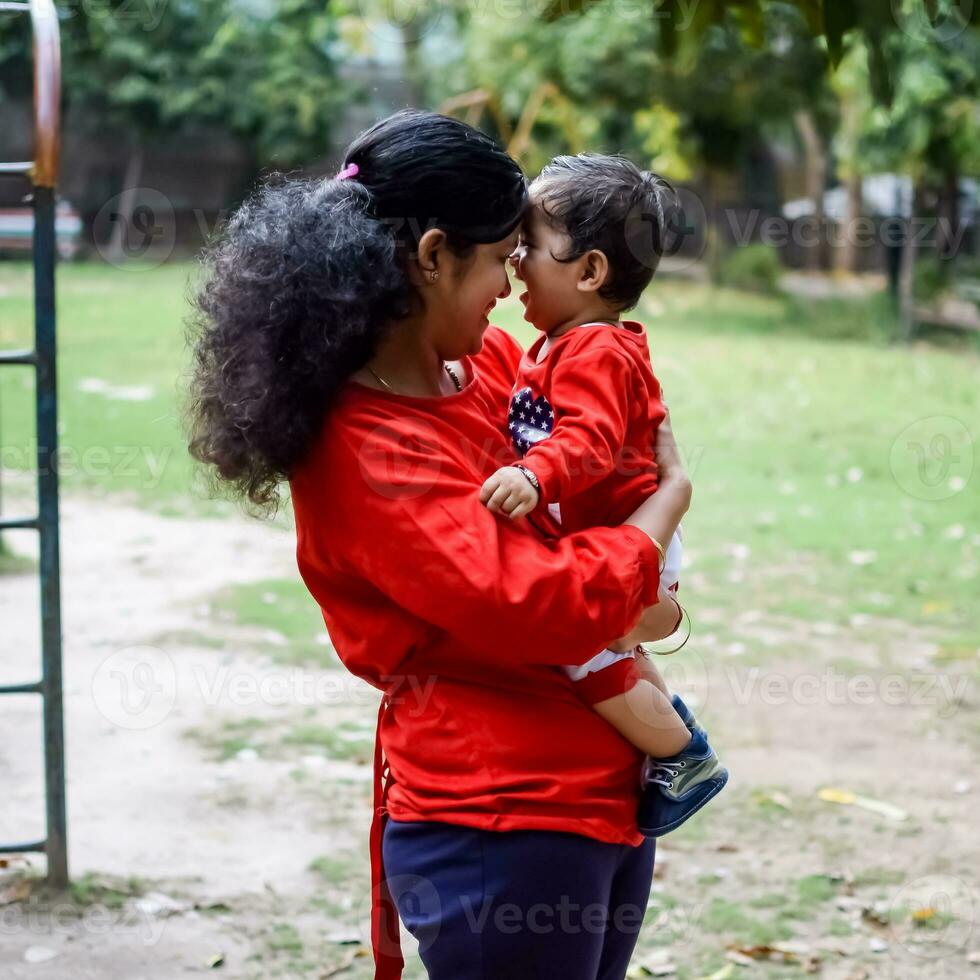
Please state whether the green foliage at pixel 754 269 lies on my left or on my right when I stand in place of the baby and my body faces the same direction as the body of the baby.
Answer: on my right

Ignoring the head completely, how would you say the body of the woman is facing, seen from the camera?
to the viewer's right

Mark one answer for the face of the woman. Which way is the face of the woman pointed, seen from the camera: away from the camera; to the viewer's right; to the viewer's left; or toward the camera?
to the viewer's right

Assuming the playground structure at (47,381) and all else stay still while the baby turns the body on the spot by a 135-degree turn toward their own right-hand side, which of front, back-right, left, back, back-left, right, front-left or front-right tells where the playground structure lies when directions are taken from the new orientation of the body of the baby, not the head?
left

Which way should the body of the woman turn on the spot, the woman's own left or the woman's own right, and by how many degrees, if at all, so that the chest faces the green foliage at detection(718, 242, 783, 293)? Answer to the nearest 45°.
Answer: approximately 90° to the woman's own left

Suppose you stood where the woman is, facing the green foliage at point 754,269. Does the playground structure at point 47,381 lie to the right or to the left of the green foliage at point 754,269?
left

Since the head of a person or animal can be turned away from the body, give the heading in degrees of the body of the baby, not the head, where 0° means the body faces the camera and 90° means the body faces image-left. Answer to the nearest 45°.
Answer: approximately 90°
